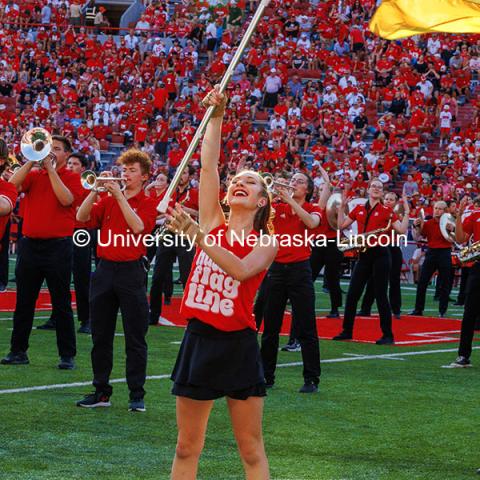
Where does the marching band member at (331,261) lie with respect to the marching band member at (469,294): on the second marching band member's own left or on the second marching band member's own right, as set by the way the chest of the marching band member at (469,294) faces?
on the second marching band member's own right

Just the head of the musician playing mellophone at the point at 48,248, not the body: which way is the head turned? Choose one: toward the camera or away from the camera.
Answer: toward the camera

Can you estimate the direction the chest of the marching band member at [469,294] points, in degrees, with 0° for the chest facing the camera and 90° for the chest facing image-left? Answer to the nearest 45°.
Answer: approximately 45°

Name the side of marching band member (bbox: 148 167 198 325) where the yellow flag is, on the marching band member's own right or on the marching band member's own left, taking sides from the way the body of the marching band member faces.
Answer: on the marching band member's own left

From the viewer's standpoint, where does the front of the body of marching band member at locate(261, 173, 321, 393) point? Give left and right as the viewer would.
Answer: facing the viewer and to the left of the viewer

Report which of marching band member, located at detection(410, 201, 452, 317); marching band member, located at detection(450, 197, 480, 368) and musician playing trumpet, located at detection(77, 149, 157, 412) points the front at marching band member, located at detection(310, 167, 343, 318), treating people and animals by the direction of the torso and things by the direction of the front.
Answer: marching band member, located at detection(410, 201, 452, 317)

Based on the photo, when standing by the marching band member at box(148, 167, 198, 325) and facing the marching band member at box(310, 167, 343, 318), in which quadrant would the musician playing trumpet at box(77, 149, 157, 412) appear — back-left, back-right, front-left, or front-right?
back-right

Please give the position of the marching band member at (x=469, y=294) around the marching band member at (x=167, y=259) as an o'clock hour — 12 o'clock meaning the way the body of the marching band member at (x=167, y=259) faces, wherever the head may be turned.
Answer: the marching band member at (x=469, y=294) is roughly at 9 o'clock from the marching band member at (x=167, y=259).
